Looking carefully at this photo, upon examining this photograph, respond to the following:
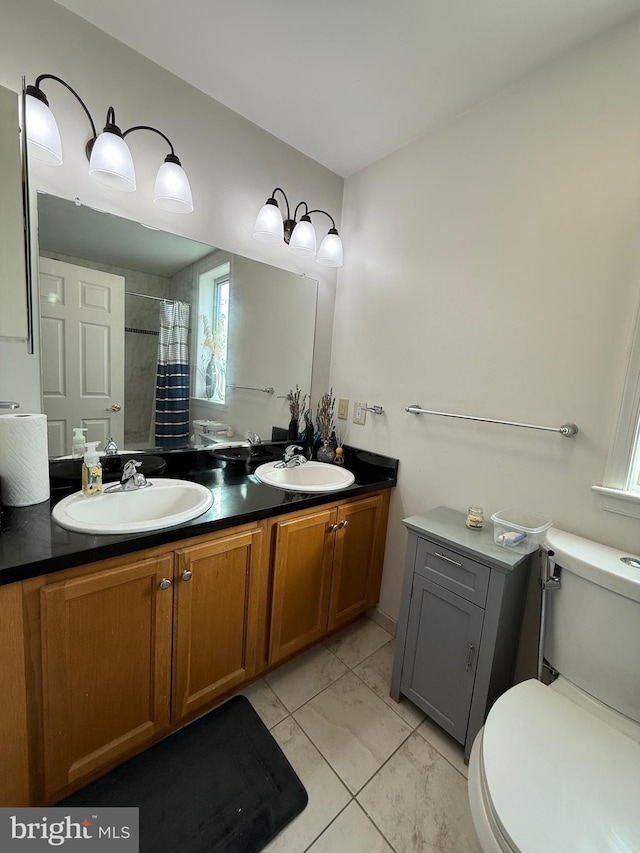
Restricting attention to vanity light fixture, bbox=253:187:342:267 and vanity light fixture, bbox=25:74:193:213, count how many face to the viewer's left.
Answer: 0

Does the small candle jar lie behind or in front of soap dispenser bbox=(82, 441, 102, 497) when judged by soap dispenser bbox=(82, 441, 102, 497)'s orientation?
in front

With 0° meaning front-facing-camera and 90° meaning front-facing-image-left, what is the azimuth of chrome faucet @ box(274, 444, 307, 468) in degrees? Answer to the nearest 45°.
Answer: approximately 315°

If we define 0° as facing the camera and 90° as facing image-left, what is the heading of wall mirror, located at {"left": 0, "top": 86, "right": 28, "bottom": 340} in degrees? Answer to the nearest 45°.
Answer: approximately 315°

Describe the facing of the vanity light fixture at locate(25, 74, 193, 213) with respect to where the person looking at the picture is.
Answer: facing the viewer and to the right of the viewer

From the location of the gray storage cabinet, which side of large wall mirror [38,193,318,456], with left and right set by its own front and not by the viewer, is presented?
front
